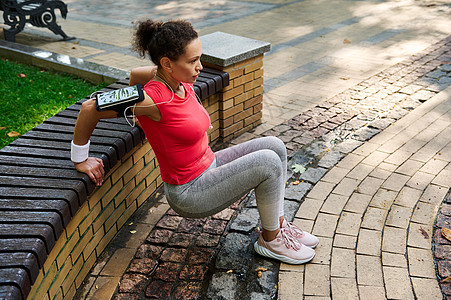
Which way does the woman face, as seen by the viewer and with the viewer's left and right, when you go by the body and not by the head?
facing to the right of the viewer

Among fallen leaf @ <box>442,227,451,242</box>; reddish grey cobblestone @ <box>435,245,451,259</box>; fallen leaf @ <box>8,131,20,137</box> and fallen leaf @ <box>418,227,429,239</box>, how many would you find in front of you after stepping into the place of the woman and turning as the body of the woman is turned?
3

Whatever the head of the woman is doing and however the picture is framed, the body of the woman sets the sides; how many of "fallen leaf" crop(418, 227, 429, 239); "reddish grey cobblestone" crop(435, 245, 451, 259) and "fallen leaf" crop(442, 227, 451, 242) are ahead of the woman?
3

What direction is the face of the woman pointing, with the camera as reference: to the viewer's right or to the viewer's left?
to the viewer's right

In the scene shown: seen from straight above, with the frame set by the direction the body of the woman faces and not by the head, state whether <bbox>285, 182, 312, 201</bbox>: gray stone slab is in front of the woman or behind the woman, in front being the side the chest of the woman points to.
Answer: in front
